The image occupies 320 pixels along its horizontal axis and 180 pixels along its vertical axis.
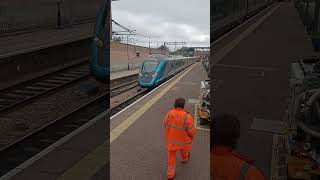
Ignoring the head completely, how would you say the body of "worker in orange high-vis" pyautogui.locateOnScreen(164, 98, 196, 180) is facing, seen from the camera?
away from the camera

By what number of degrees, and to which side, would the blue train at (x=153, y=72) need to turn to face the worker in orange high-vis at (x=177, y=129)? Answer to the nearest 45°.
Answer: approximately 45° to its left
